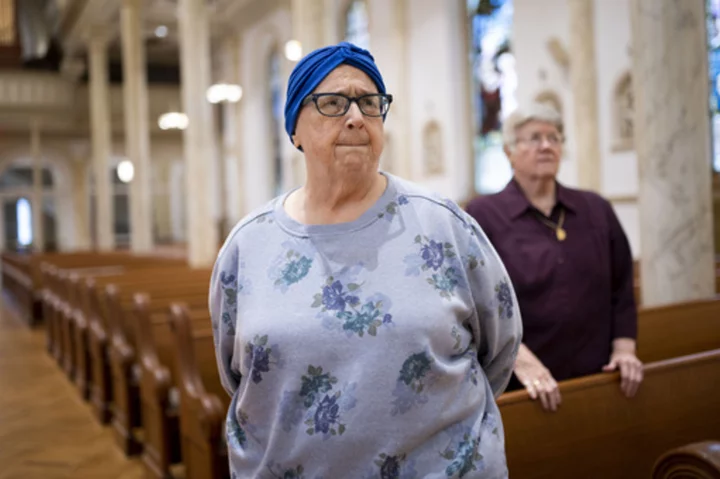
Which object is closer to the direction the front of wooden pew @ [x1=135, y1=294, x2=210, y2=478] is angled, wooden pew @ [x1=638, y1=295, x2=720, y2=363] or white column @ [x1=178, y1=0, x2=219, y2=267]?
the wooden pew

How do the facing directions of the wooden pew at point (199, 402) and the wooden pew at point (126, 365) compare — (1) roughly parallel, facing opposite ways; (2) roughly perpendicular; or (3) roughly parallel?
roughly parallel

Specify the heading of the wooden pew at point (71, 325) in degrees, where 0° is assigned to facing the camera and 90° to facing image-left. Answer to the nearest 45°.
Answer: approximately 315°

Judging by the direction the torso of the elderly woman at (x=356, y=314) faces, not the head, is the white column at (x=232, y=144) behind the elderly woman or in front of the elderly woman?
behind

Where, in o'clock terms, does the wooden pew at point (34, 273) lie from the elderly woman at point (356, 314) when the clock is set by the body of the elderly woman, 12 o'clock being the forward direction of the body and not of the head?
The wooden pew is roughly at 5 o'clock from the elderly woman.

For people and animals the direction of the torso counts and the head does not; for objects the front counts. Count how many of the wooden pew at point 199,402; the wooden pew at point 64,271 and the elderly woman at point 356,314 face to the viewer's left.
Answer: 0

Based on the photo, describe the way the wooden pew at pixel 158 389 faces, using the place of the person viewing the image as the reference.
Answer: facing the viewer and to the right of the viewer

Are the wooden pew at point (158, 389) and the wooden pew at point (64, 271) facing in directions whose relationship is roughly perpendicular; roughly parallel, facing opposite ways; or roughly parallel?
roughly parallel

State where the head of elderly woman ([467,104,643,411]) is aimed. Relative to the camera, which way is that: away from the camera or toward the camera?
toward the camera

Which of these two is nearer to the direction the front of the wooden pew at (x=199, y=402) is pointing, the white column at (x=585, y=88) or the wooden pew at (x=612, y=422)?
the wooden pew

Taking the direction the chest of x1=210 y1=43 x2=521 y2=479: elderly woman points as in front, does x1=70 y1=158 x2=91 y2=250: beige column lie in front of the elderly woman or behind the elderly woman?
behind

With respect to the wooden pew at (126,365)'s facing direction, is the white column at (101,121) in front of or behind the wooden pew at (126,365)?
behind

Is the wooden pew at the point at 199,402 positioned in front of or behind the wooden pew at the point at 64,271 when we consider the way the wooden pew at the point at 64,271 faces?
in front

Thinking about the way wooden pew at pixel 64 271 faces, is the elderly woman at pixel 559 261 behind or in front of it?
in front

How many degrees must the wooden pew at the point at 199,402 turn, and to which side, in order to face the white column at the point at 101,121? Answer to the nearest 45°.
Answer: approximately 135° to its left

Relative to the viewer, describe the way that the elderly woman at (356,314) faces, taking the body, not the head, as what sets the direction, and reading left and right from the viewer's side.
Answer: facing the viewer

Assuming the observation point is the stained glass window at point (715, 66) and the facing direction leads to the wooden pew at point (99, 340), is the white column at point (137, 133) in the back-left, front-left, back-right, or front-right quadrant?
front-right

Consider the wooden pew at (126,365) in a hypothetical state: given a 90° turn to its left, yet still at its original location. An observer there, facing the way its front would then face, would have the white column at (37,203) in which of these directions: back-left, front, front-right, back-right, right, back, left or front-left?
front-left

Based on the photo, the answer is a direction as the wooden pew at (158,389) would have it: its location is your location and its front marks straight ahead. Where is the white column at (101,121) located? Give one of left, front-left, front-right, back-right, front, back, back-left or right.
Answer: back-left
